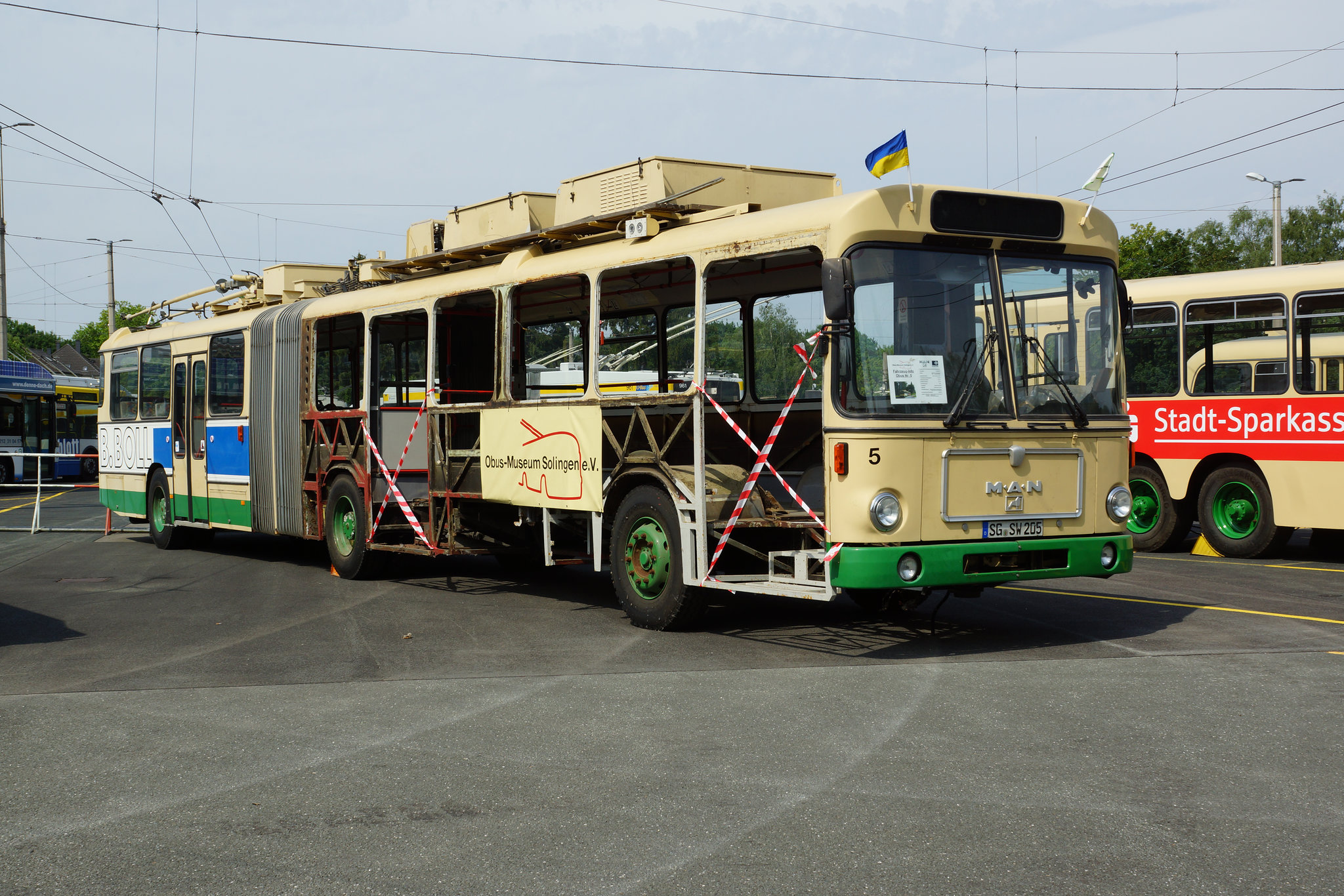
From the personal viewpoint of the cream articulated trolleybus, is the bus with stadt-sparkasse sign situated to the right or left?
on its left

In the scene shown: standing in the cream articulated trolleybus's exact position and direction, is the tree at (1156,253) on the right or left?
on its left

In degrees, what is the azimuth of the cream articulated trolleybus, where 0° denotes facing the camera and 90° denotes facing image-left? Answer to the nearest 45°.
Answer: approximately 315°

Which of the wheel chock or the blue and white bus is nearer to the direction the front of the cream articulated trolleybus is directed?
the wheel chock

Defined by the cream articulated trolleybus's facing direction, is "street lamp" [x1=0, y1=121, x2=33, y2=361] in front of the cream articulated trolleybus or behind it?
behind

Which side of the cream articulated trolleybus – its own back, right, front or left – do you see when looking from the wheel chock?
left

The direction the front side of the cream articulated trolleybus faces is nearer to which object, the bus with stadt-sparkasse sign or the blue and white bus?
the bus with stadt-sparkasse sign
